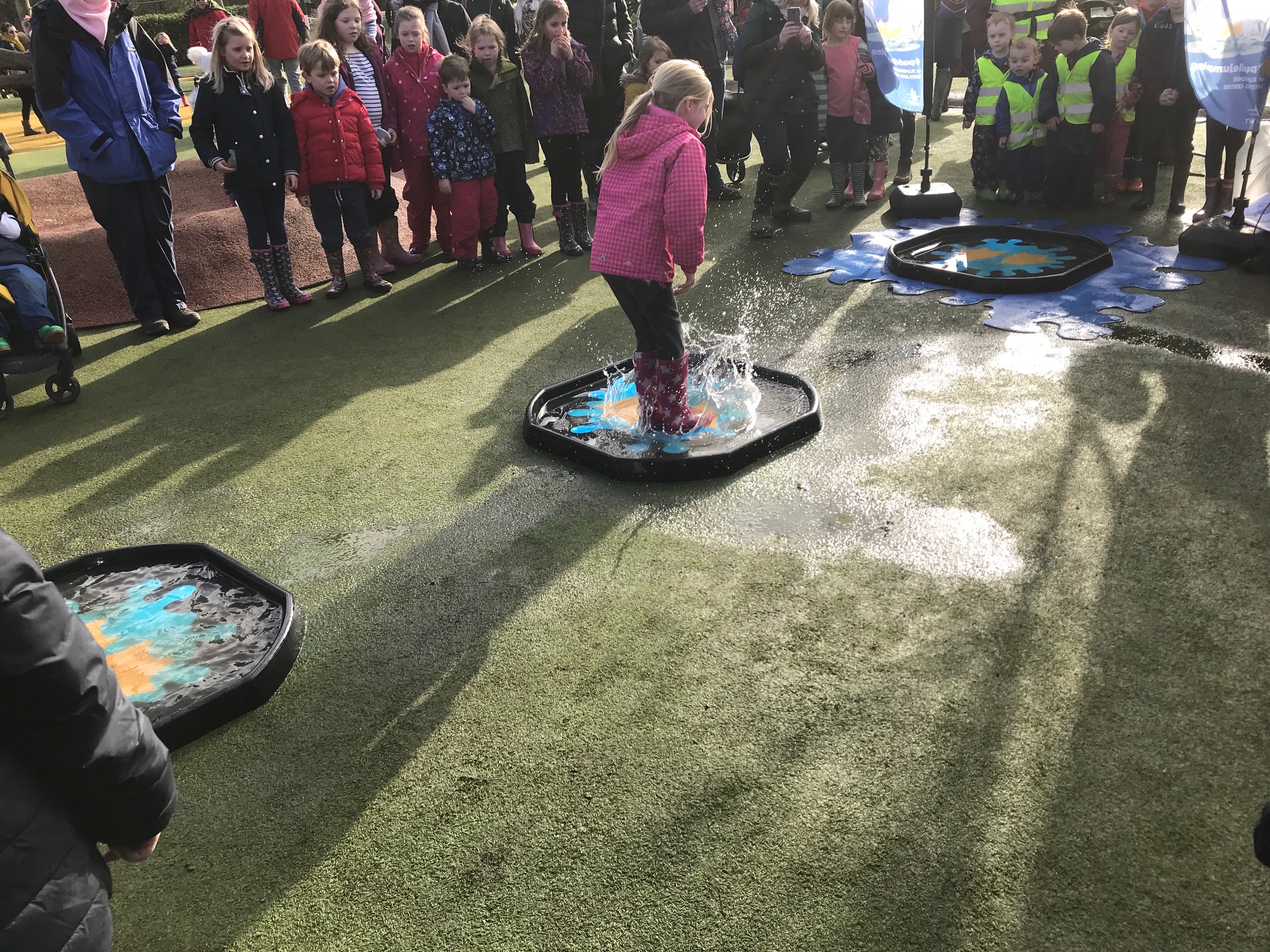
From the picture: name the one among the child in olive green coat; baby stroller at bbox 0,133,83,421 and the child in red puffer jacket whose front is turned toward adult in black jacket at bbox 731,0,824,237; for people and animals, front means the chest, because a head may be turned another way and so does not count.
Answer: the baby stroller

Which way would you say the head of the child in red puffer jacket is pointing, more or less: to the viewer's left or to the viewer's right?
to the viewer's right

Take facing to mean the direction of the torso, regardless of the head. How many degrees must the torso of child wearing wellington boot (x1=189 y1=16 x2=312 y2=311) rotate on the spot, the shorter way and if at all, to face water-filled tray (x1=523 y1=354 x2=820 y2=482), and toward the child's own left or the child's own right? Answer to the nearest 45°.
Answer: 0° — they already face it

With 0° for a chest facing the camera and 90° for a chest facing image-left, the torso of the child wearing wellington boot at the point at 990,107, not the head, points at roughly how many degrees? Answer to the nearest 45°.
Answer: approximately 0°

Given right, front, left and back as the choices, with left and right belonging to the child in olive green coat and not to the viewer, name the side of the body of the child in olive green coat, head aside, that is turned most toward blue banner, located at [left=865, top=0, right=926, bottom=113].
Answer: left

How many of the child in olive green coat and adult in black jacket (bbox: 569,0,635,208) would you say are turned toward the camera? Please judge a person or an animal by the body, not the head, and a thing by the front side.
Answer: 2

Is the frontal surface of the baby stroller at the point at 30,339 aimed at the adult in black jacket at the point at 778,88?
no

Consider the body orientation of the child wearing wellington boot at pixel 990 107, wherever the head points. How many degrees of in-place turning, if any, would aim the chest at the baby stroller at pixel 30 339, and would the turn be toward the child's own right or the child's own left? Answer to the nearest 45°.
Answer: approximately 45° to the child's own right

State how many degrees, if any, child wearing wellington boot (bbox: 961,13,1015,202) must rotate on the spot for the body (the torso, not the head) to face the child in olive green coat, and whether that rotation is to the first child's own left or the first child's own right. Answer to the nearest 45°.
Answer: approximately 45° to the first child's own right

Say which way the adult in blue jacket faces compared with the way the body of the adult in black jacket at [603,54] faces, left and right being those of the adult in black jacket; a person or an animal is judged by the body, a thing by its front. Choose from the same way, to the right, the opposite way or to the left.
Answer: to the left

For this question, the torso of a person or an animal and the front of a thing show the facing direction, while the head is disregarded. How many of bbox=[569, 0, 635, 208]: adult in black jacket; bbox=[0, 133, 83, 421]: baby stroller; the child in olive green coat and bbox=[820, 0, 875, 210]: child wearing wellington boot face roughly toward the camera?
3
